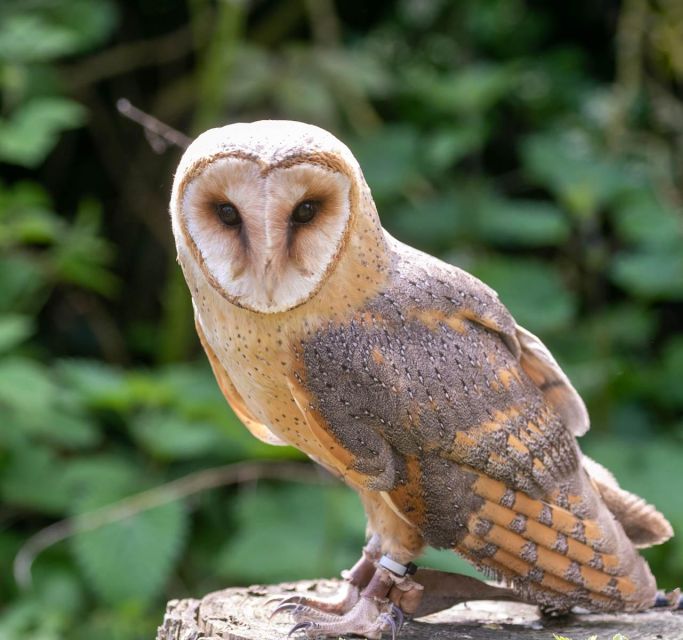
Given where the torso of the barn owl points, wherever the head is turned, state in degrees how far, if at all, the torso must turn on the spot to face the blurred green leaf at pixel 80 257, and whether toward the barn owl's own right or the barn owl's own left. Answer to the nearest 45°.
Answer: approximately 90° to the barn owl's own right

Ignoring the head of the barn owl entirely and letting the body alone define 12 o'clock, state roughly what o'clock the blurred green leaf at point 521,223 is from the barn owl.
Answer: The blurred green leaf is roughly at 5 o'clock from the barn owl.

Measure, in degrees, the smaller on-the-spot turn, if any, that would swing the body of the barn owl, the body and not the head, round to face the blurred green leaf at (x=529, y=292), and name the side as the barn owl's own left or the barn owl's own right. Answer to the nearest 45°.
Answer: approximately 135° to the barn owl's own right

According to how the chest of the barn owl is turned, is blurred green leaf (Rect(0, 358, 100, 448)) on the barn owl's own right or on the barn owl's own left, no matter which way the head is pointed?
on the barn owl's own right

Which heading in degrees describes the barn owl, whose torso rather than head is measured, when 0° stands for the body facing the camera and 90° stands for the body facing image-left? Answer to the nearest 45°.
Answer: approximately 45°

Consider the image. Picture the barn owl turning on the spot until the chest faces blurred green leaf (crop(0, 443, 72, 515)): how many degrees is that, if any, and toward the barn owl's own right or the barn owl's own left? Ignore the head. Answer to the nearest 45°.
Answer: approximately 90° to the barn owl's own right

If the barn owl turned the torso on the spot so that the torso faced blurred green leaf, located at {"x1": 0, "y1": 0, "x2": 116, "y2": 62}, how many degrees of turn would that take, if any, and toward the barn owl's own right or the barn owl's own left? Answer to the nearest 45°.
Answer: approximately 90° to the barn owl's own right

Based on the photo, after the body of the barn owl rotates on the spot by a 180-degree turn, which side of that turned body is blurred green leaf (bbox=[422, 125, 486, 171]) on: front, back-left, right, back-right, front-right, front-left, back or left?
front-left

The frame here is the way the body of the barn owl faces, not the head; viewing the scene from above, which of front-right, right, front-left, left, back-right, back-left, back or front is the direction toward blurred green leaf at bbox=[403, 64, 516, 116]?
back-right

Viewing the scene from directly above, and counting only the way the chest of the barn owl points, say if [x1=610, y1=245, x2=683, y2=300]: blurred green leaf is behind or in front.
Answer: behind

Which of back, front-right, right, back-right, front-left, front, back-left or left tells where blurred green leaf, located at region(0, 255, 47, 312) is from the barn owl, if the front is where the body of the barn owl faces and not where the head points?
right

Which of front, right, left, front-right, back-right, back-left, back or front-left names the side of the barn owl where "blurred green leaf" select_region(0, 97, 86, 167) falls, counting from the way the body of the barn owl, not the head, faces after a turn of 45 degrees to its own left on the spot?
back-right

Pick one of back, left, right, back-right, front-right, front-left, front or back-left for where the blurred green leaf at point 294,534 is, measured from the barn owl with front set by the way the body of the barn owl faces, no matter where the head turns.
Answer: back-right
